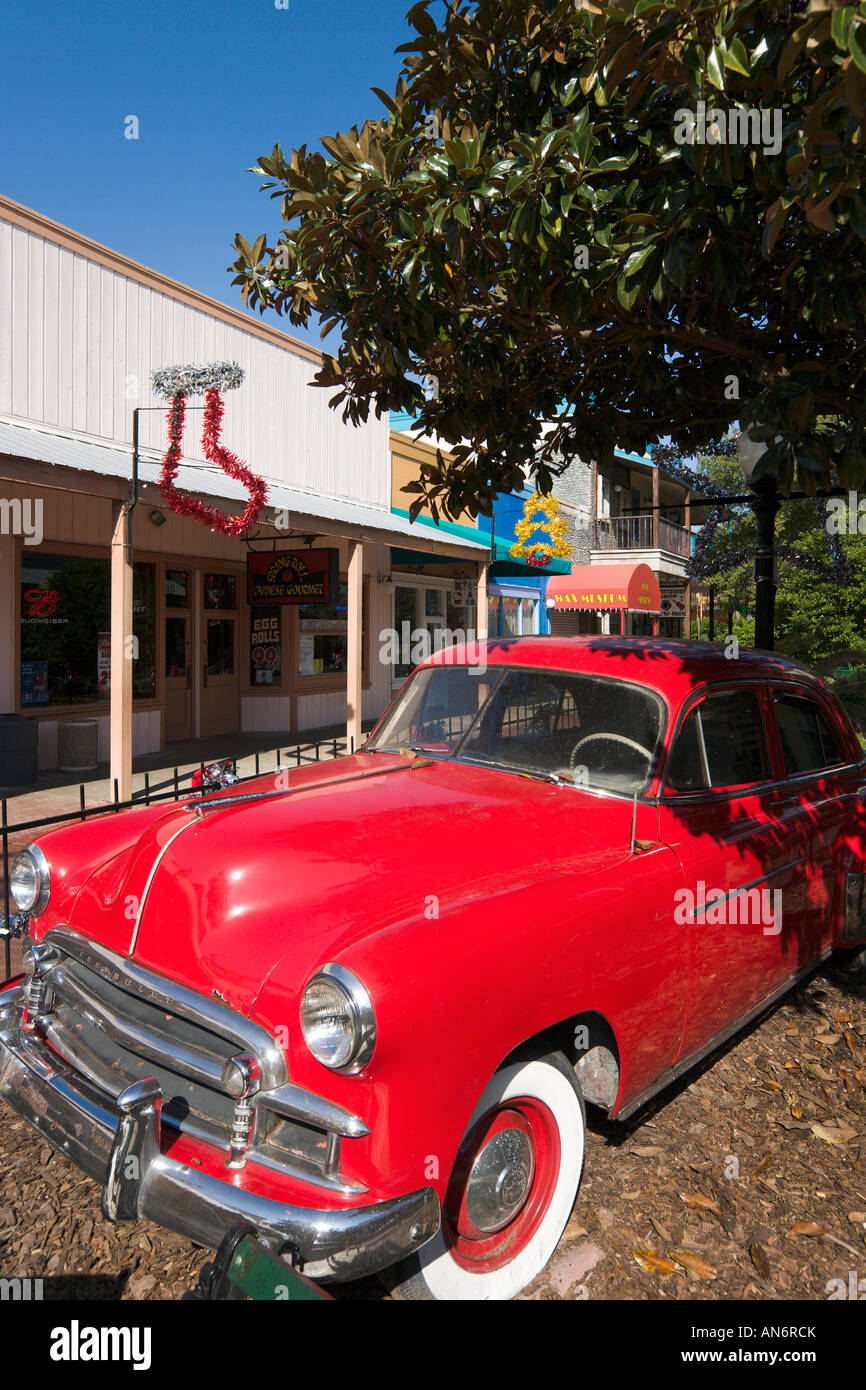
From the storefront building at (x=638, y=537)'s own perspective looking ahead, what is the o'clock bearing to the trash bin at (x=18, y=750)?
The trash bin is roughly at 2 o'clock from the storefront building.

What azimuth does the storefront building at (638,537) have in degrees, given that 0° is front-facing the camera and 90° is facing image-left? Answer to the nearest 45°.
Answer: approximately 315°

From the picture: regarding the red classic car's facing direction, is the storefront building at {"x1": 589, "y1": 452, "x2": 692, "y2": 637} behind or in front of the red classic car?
behind

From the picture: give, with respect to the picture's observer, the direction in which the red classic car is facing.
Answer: facing the viewer and to the left of the viewer

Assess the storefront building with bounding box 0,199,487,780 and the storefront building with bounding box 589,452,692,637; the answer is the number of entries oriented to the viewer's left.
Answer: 0

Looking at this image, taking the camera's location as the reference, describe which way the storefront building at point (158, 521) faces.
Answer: facing the viewer and to the right of the viewer

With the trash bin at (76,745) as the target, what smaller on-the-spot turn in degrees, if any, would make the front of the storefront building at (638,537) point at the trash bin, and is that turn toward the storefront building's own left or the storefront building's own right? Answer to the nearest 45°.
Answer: approximately 45° to the storefront building's own right

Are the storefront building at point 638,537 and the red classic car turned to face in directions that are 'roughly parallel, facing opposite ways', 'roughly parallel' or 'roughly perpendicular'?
roughly perpendicular

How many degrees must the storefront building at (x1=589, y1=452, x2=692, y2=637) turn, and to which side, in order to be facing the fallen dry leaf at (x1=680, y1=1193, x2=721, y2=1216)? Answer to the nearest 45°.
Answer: approximately 45° to its right

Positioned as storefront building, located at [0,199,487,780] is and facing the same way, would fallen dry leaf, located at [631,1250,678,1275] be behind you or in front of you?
in front

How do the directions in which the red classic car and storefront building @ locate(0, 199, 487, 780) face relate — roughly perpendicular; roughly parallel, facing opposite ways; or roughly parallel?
roughly perpendicular

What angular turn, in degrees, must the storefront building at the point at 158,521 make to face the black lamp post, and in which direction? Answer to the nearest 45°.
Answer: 0° — it already faces it

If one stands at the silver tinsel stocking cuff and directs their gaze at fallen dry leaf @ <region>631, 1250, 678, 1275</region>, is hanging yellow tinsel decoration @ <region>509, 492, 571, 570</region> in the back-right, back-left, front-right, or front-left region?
back-left
